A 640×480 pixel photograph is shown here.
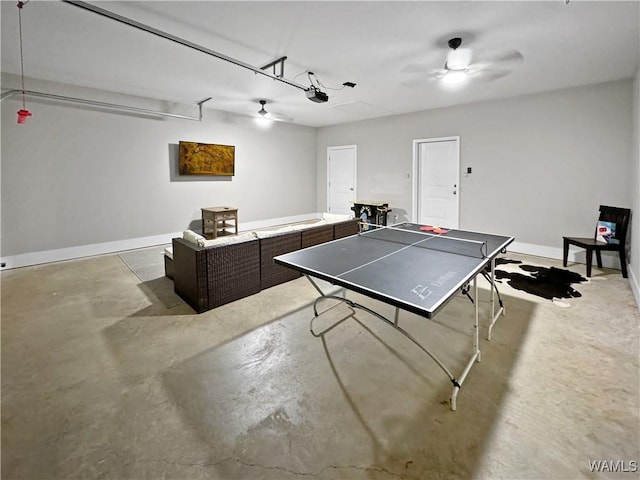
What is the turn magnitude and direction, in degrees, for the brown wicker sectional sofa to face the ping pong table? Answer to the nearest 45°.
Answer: approximately 180°

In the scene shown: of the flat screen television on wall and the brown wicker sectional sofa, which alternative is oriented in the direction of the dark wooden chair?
the flat screen television on wall

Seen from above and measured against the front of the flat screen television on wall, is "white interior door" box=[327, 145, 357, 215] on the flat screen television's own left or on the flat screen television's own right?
on the flat screen television's own left

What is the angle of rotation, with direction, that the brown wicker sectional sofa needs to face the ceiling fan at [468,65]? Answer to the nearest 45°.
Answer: approximately 135° to its right

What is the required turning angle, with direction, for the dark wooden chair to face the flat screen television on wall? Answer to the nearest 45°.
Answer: approximately 45° to its right

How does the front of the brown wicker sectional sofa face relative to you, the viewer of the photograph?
facing away from the viewer and to the left of the viewer

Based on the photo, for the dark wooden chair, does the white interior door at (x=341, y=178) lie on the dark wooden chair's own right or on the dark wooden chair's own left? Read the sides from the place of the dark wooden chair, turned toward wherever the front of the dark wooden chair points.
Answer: on the dark wooden chair's own right

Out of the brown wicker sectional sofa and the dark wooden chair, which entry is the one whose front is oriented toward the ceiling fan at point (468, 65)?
the dark wooden chair

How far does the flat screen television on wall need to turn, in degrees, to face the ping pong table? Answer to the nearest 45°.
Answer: approximately 45° to its right
